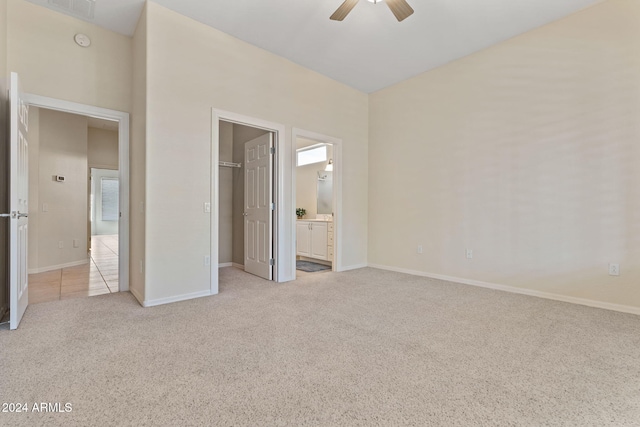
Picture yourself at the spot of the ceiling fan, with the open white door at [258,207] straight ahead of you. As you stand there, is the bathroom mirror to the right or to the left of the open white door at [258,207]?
right

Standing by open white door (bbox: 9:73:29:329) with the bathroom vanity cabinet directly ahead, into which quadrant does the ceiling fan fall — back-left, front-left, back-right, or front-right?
front-right

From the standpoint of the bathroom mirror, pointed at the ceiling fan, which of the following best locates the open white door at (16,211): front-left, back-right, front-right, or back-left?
front-right

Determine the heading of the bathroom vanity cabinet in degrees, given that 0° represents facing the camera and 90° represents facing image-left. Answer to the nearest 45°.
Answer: approximately 45°

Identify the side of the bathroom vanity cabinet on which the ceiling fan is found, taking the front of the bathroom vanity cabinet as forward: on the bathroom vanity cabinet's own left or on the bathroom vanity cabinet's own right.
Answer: on the bathroom vanity cabinet's own left

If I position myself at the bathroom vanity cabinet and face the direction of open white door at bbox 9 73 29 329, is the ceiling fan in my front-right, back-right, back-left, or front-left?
front-left

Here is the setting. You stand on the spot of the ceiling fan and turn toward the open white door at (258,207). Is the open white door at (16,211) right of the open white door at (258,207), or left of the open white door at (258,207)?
left

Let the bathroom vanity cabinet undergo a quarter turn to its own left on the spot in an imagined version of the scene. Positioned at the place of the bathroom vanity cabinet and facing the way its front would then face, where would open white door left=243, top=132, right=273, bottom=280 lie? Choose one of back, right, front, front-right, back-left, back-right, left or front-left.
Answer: right

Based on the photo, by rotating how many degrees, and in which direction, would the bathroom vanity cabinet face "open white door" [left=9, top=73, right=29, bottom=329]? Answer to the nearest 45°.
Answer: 0° — it already faces it
